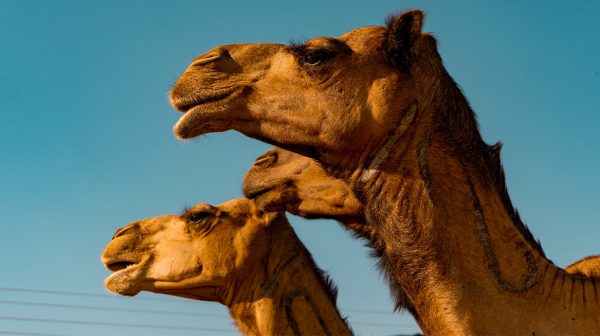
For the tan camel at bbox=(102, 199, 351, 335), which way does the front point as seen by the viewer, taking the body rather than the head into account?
to the viewer's left

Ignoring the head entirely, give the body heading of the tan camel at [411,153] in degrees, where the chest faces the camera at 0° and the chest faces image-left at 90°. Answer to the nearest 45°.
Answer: approximately 90°

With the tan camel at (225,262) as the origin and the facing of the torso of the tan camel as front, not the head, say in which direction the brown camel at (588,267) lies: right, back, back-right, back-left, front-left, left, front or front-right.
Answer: back-left

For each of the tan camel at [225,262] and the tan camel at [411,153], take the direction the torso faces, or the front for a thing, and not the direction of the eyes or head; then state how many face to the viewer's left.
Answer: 2

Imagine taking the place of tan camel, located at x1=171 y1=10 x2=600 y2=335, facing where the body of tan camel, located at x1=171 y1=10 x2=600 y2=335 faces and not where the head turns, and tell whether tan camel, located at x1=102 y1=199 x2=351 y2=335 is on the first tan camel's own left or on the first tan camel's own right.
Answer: on the first tan camel's own right
